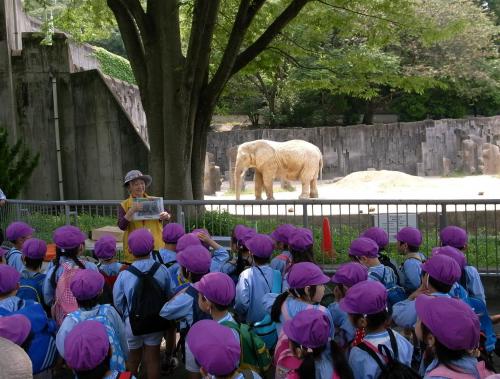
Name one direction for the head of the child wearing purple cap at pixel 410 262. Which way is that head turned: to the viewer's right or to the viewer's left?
to the viewer's left

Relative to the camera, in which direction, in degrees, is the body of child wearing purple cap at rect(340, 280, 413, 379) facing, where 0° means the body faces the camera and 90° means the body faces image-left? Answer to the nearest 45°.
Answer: approximately 135°

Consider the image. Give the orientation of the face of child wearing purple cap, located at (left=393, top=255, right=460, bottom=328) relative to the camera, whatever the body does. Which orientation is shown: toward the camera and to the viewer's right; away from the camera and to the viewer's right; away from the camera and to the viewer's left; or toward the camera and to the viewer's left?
away from the camera and to the viewer's left

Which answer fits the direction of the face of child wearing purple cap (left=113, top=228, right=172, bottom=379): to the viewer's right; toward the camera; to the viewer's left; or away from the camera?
away from the camera

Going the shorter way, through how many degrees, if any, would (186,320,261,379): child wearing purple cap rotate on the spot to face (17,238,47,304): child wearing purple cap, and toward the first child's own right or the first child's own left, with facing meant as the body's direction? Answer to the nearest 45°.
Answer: approximately 45° to the first child's own left

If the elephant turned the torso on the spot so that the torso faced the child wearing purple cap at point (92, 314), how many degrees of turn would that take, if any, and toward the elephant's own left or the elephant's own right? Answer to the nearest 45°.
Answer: approximately 90° to the elephant's own left

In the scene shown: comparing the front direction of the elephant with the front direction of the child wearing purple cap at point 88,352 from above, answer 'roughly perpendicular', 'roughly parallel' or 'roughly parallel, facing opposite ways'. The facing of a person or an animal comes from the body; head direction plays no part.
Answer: roughly perpendicular

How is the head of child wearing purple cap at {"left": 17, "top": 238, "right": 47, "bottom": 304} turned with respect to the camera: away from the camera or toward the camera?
away from the camera

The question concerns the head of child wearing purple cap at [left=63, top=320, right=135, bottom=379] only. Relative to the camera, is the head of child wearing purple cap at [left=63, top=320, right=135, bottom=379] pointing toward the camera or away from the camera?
away from the camera

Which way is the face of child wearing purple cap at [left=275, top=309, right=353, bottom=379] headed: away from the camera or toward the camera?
away from the camera

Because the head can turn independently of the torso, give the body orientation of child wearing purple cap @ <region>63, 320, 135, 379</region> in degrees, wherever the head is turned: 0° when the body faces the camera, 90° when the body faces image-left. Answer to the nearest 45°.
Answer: approximately 180°

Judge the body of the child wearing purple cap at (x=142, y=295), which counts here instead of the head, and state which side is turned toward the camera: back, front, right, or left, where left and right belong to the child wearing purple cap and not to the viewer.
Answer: back

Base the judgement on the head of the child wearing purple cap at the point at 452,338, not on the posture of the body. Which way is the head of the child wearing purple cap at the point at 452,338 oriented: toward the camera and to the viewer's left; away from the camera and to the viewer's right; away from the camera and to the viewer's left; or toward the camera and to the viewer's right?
away from the camera and to the viewer's left

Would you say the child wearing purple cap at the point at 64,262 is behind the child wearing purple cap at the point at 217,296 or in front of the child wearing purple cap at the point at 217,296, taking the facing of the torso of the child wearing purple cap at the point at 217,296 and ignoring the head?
in front

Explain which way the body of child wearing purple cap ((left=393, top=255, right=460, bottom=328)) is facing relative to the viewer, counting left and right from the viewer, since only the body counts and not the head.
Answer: facing away from the viewer and to the left of the viewer
